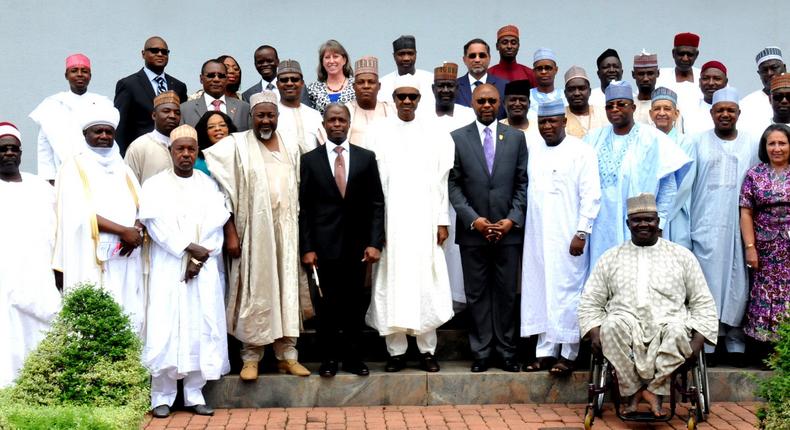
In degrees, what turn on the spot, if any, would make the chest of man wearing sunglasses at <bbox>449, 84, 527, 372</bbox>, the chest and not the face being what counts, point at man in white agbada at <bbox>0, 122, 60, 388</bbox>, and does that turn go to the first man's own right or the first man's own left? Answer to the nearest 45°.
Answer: approximately 90° to the first man's own right

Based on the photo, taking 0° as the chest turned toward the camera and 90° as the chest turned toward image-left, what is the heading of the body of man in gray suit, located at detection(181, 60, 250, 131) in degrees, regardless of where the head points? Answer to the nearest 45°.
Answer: approximately 0°

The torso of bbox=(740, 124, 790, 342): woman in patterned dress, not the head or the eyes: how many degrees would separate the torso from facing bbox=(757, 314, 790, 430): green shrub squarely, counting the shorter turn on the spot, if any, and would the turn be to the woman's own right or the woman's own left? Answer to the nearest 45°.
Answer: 0° — they already face it

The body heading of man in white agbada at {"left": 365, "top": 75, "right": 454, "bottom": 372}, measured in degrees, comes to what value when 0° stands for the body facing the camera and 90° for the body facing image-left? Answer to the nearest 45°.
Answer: approximately 0°

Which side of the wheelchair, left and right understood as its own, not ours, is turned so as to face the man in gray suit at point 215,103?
right
